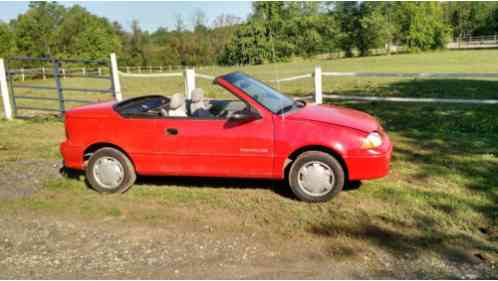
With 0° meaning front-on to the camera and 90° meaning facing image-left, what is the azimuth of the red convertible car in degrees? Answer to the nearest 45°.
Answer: approximately 270°

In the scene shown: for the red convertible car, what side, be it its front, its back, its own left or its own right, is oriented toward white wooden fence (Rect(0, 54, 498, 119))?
left
